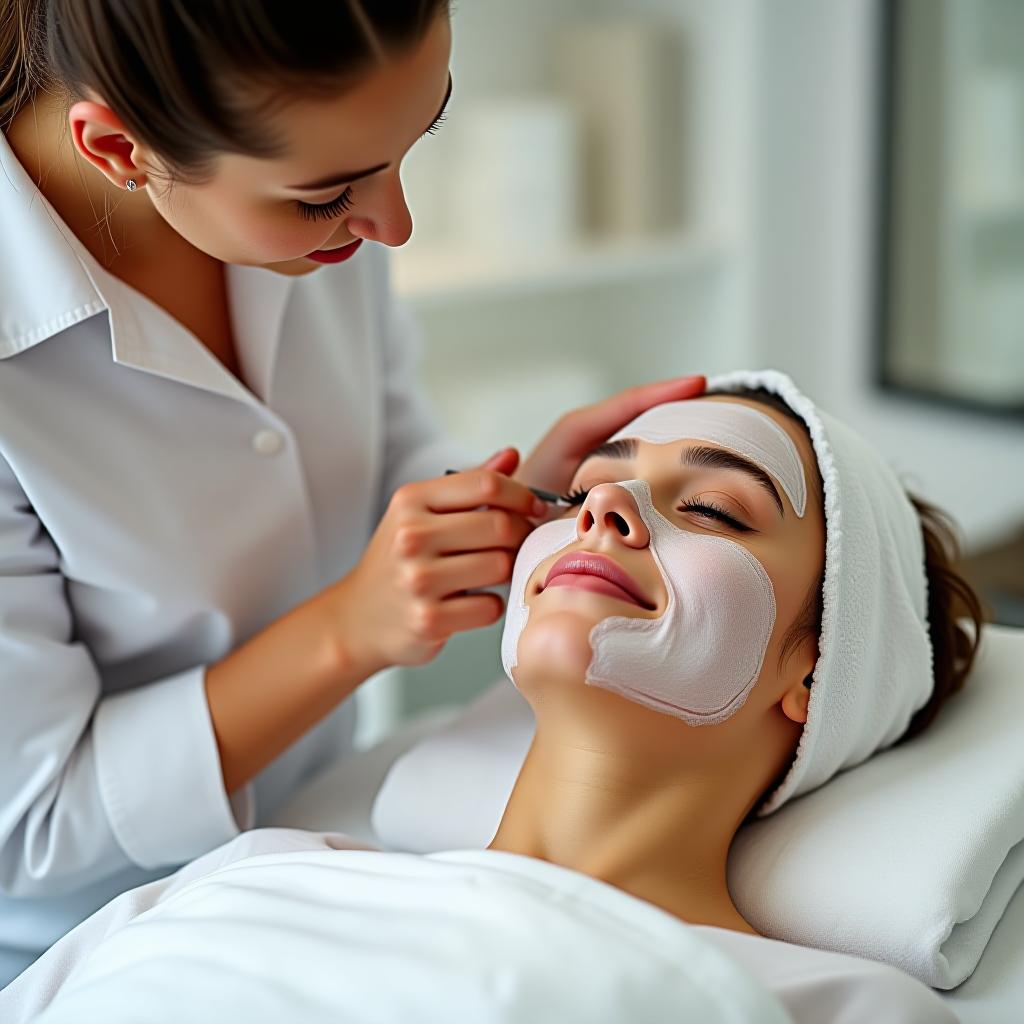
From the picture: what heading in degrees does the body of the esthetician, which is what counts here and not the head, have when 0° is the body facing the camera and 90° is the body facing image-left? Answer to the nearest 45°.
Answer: approximately 315°

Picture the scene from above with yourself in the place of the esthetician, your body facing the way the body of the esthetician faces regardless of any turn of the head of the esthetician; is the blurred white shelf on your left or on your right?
on your left
